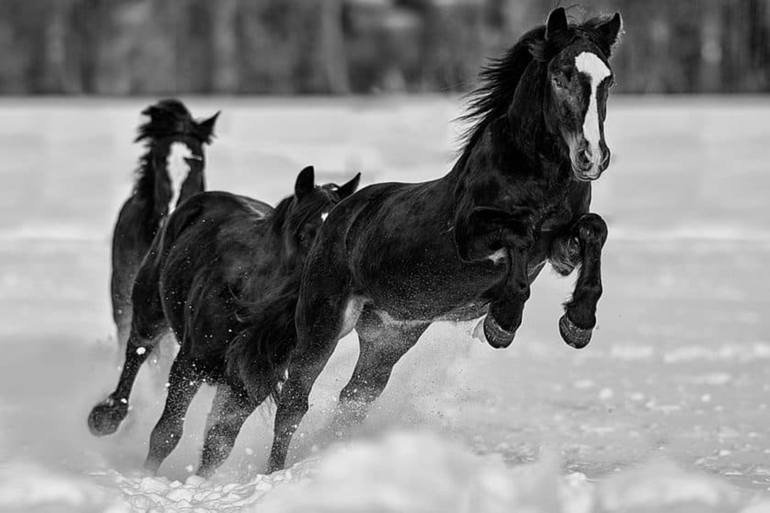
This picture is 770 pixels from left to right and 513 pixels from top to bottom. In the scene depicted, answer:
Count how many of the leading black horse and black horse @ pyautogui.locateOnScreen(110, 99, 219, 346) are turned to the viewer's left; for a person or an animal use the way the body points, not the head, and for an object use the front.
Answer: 0

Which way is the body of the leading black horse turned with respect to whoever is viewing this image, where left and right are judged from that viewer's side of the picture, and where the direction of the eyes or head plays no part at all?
facing the viewer and to the right of the viewer

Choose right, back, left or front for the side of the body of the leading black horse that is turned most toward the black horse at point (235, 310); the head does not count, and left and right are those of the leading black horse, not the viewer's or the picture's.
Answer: back

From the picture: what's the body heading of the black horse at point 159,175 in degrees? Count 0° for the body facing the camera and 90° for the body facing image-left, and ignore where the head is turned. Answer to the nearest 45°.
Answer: approximately 315°
